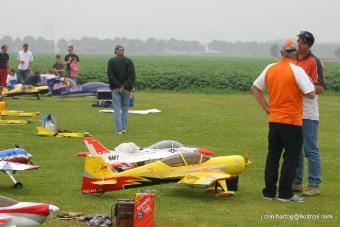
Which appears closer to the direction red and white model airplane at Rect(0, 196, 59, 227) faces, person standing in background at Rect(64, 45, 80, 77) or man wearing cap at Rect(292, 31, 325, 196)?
the man wearing cap

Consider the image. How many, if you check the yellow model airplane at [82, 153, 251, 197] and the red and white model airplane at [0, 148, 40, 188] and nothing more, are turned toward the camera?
0

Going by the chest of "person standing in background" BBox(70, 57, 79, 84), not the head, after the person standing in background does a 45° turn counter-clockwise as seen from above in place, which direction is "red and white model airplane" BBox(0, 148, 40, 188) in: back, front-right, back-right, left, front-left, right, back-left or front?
front-right

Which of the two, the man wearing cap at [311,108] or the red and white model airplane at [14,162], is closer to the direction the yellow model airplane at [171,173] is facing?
the man wearing cap

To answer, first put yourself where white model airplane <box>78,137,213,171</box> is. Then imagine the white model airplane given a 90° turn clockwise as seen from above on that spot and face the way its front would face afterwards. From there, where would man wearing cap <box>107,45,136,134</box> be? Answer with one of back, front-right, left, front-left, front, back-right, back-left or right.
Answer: back

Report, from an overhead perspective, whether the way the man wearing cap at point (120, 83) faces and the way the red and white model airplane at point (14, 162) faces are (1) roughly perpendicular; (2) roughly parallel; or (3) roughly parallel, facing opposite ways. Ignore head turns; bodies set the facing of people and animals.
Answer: roughly perpendicular

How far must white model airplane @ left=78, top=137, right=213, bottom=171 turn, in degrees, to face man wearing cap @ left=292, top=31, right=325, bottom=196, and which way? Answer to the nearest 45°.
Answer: approximately 45° to its right

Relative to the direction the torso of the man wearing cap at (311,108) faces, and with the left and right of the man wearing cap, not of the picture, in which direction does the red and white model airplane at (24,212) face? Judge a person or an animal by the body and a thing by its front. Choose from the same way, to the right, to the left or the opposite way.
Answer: the opposite way

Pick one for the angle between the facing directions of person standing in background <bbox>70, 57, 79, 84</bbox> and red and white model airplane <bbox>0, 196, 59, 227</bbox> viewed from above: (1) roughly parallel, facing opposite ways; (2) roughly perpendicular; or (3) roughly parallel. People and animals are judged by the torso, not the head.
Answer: roughly perpendicular

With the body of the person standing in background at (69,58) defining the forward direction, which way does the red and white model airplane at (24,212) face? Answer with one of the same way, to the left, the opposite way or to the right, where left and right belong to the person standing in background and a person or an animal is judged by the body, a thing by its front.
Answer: to the left

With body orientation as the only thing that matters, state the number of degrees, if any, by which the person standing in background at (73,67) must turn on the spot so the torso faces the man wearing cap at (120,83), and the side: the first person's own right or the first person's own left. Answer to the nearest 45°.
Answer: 0° — they already face them

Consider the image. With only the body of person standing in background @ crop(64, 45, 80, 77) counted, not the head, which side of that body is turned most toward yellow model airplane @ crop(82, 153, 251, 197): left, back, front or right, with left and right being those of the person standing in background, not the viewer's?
front

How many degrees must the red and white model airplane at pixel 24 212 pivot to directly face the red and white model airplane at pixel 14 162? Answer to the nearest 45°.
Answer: approximately 90° to its left

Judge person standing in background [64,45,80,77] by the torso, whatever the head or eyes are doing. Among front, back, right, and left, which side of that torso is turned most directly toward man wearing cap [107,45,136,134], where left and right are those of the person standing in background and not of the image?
front

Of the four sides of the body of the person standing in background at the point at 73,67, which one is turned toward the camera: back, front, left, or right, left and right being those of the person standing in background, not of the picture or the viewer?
front

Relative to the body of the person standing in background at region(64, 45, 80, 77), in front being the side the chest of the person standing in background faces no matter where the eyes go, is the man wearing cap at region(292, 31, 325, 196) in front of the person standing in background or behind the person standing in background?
in front
